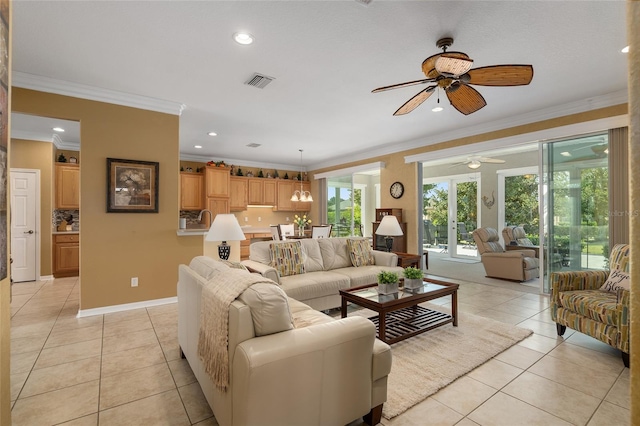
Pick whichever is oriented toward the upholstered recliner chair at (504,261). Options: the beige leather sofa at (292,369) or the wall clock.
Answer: the beige leather sofa

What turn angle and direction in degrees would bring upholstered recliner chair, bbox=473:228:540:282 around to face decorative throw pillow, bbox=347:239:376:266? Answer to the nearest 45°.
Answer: approximately 90° to its right

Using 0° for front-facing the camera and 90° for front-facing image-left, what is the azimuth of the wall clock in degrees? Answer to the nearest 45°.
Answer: approximately 45°

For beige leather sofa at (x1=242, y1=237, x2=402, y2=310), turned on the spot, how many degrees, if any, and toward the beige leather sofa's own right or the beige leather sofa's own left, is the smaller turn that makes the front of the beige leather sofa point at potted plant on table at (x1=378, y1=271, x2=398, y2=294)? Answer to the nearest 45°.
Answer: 0° — it already faces it

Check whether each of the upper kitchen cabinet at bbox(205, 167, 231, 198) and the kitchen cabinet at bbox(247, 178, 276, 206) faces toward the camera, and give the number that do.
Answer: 2

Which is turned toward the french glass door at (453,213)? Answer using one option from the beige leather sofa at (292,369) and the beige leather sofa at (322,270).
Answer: the beige leather sofa at (292,369)

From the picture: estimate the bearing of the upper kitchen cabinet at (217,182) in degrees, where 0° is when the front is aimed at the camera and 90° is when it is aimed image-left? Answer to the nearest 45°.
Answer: approximately 0°

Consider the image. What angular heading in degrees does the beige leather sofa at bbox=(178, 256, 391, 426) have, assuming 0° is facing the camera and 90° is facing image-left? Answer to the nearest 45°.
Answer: approximately 225°

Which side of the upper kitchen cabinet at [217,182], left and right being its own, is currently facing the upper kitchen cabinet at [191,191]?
right
